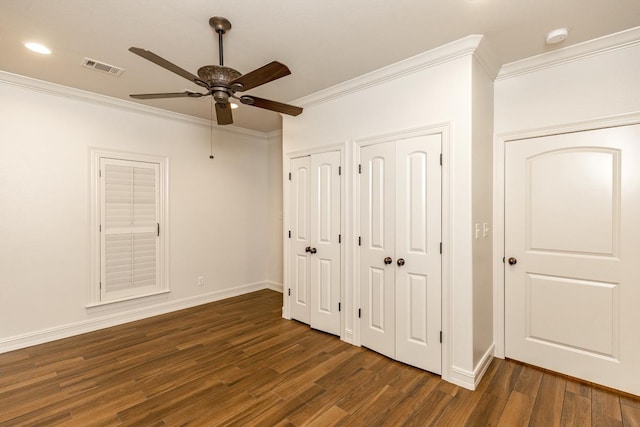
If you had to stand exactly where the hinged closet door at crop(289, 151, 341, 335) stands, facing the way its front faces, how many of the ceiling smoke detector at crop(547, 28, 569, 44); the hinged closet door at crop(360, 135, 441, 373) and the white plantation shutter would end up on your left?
2

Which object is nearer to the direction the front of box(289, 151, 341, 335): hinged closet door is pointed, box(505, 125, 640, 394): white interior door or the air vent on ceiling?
the air vent on ceiling

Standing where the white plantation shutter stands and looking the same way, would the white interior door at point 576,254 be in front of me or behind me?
in front

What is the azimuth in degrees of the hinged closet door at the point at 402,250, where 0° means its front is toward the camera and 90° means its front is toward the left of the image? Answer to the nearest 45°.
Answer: approximately 45°

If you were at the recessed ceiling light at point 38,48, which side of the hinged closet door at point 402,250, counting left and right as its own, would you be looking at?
front

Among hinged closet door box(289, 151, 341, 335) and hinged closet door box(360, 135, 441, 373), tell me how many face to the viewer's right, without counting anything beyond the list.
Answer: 0

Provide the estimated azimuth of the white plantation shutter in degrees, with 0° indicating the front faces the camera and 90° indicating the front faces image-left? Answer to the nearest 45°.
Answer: approximately 315°

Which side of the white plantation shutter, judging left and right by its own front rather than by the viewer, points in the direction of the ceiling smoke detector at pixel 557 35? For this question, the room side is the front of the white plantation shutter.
front
